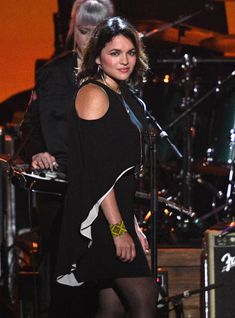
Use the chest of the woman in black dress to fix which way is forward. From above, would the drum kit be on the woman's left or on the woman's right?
on the woman's left

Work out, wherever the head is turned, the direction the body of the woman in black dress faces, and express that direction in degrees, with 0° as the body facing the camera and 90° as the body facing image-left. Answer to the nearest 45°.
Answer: approximately 315°

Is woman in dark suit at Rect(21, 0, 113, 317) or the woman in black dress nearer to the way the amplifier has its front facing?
the woman in black dress

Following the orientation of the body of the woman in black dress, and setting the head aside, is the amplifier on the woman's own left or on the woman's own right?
on the woman's own left

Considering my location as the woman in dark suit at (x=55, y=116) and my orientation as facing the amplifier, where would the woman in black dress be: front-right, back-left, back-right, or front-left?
front-right

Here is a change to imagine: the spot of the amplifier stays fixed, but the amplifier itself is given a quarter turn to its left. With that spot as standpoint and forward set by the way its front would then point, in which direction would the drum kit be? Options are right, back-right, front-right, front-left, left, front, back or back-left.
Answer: left

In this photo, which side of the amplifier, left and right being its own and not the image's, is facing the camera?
front

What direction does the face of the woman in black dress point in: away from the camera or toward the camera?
toward the camera

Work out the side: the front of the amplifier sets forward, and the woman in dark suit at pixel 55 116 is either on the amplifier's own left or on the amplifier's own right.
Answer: on the amplifier's own right

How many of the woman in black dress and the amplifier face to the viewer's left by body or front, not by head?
0
